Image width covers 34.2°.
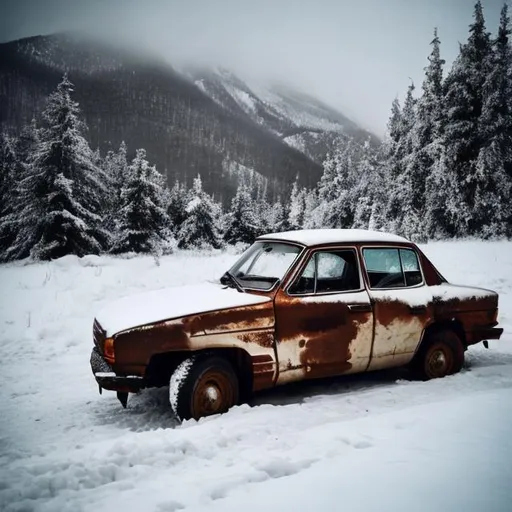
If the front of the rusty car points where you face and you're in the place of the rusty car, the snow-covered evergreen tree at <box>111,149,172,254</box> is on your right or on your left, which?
on your right

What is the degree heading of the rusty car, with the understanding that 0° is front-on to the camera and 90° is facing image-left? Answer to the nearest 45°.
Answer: approximately 45°

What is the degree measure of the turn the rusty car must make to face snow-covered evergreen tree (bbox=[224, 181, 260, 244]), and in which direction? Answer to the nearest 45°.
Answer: approximately 135° to its right

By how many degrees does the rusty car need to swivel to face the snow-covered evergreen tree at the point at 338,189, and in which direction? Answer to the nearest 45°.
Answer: approximately 135° to its right

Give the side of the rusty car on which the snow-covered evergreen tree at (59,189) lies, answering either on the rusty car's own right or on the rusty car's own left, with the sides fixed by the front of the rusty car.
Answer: on the rusty car's own right

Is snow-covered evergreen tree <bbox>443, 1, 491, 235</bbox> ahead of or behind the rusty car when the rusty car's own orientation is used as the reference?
behind

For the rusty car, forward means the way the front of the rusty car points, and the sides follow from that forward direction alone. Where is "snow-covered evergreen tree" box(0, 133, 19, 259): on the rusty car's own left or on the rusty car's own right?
on the rusty car's own right
